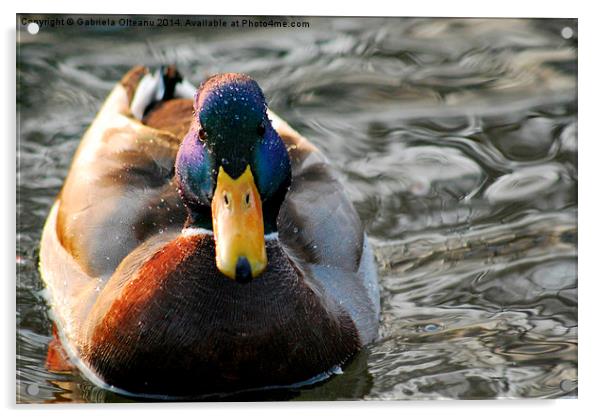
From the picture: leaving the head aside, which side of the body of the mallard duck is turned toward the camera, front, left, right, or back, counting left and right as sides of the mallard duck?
front
